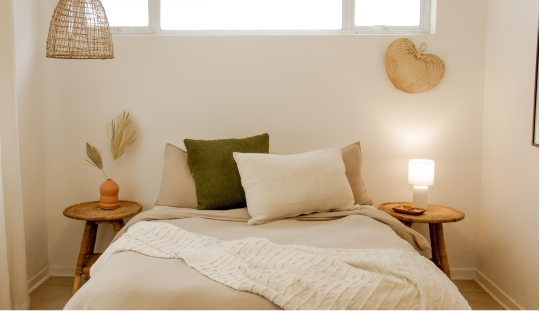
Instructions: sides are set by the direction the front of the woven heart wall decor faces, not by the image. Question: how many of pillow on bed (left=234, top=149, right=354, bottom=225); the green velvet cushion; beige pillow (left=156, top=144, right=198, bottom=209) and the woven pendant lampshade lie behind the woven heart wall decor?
0

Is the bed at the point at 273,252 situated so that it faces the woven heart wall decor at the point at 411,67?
no

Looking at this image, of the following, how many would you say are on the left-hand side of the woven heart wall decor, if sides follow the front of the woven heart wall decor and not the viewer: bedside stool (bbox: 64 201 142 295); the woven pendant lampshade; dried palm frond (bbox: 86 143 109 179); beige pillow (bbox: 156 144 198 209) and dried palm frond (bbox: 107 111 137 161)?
0

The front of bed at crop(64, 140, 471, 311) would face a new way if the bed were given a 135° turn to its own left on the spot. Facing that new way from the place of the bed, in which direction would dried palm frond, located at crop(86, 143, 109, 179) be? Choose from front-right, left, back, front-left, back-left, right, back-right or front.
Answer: left

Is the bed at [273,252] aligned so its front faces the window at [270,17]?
no

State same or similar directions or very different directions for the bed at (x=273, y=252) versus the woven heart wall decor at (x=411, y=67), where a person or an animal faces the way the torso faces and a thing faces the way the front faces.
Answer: same or similar directions

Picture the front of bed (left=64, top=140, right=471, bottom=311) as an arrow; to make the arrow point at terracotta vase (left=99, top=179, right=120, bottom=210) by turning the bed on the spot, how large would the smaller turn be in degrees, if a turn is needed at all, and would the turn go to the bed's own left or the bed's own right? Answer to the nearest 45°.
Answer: approximately 135° to the bed's own right

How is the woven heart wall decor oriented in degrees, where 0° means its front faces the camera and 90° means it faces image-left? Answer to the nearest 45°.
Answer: approximately 0°

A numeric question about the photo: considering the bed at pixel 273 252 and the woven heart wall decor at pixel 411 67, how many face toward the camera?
2

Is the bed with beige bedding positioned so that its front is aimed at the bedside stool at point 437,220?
no

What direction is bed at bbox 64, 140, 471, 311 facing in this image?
toward the camera

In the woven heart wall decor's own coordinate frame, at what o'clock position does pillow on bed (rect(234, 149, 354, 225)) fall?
The pillow on bed is roughly at 1 o'clock from the woven heart wall decor.

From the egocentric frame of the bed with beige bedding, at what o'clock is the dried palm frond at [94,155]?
The dried palm frond is roughly at 5 o'clock from the bed with beige bedding.

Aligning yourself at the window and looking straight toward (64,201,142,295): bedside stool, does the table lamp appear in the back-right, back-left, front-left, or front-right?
back-left

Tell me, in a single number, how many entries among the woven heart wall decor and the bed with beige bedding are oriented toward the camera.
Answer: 2

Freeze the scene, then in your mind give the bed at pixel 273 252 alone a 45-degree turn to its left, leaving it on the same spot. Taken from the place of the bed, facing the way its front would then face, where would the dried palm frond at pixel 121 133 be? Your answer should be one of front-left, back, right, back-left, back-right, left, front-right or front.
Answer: back
